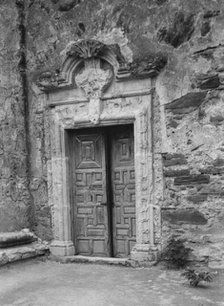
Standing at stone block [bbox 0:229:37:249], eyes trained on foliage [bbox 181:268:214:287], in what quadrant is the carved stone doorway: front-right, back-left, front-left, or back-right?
front-left

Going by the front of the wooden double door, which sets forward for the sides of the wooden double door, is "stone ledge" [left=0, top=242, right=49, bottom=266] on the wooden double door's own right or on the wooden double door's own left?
on the wooden double door's own right

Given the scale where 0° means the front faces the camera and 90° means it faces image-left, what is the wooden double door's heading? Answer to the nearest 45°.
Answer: approximately 0°

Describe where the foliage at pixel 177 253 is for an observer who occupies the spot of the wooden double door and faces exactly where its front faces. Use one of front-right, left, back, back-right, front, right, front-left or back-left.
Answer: front-left

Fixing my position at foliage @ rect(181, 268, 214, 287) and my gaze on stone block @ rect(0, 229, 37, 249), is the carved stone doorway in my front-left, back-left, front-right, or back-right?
front-right

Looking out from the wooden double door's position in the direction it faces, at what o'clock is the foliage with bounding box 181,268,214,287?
The foliage is roughly at 11 o'clock from the wooden double door.

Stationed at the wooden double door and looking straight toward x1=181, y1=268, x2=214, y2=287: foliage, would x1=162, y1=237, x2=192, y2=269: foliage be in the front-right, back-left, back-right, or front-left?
front-left

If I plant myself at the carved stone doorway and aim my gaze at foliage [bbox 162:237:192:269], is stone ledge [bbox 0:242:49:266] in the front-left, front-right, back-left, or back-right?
back-right

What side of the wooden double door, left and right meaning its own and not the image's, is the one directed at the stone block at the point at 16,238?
right
